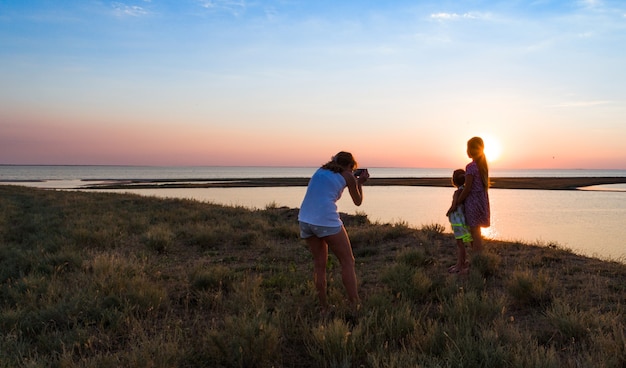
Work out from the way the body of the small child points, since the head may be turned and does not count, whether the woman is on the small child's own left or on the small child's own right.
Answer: on the small child's own left

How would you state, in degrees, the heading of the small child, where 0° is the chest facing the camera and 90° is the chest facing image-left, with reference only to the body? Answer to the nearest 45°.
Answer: approximately 90°

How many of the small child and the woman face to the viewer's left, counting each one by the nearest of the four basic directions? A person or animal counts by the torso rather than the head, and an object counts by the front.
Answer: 1

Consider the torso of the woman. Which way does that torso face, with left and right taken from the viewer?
facing away from the viewer and to the right of the viewer
